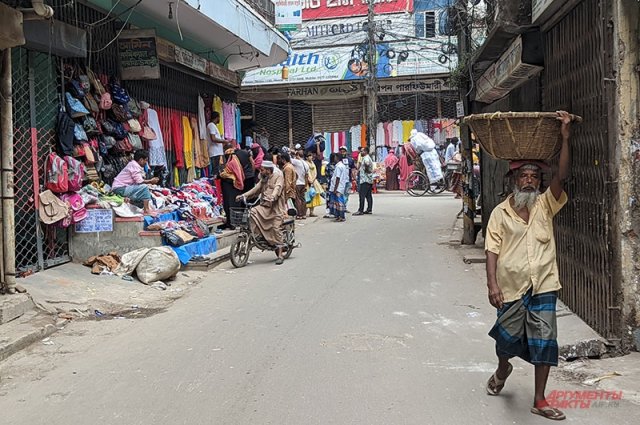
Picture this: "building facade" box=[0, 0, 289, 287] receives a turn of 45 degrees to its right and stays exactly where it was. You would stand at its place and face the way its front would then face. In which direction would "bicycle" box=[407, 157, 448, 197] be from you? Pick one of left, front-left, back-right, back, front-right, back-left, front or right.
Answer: back-left

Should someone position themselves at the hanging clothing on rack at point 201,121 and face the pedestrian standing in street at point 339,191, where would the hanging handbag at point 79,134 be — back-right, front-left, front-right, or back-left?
back-right

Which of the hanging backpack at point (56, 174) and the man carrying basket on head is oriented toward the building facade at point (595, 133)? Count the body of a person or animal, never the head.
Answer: the hanging backpack

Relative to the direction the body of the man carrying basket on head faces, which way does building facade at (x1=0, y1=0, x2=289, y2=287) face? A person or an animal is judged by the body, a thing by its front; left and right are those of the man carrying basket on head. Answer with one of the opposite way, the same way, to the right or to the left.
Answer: to the left

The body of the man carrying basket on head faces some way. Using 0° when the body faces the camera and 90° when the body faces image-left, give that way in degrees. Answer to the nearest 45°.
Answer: approximately 0°

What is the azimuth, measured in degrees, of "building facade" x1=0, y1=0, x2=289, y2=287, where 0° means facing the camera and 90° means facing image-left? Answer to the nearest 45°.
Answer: approximately 315°

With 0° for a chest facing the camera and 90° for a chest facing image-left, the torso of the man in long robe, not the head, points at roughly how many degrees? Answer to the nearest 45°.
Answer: approximately 45°

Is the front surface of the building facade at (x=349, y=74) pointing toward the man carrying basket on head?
yes
